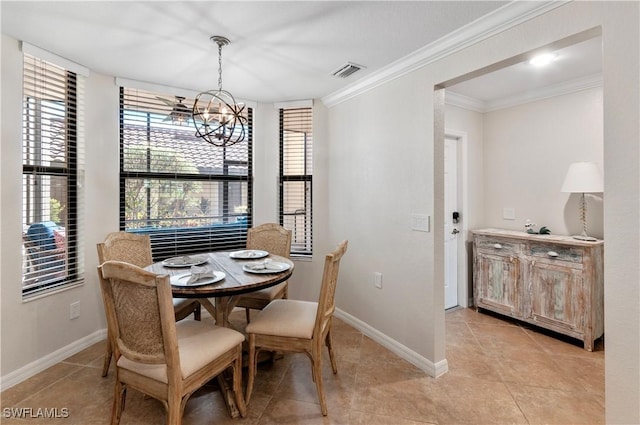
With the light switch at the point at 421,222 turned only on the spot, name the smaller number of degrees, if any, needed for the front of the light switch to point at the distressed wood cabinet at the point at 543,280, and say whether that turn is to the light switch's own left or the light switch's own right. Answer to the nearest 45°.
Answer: approximately 180°

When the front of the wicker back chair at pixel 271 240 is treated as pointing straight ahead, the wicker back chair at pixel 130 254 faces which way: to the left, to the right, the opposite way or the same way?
to the left

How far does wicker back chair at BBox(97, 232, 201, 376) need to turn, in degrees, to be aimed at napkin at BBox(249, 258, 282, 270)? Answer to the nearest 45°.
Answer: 0° — it already faces it

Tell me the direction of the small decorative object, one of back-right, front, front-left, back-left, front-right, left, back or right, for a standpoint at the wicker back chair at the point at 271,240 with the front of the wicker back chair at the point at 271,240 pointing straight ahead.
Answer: back-left

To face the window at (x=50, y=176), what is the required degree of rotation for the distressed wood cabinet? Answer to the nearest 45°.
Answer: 0° — it already faces it

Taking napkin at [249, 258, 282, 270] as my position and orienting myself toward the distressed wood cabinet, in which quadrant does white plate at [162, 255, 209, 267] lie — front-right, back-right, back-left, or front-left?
back-left
